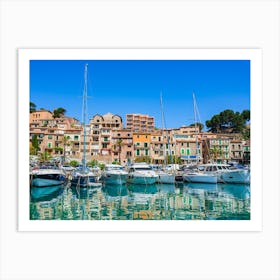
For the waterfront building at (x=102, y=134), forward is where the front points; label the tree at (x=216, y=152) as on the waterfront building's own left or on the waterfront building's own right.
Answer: on the waterfront building's own left

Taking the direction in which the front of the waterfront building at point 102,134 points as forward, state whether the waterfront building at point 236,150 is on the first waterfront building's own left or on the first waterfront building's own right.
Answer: on the first waterfront building's own left
